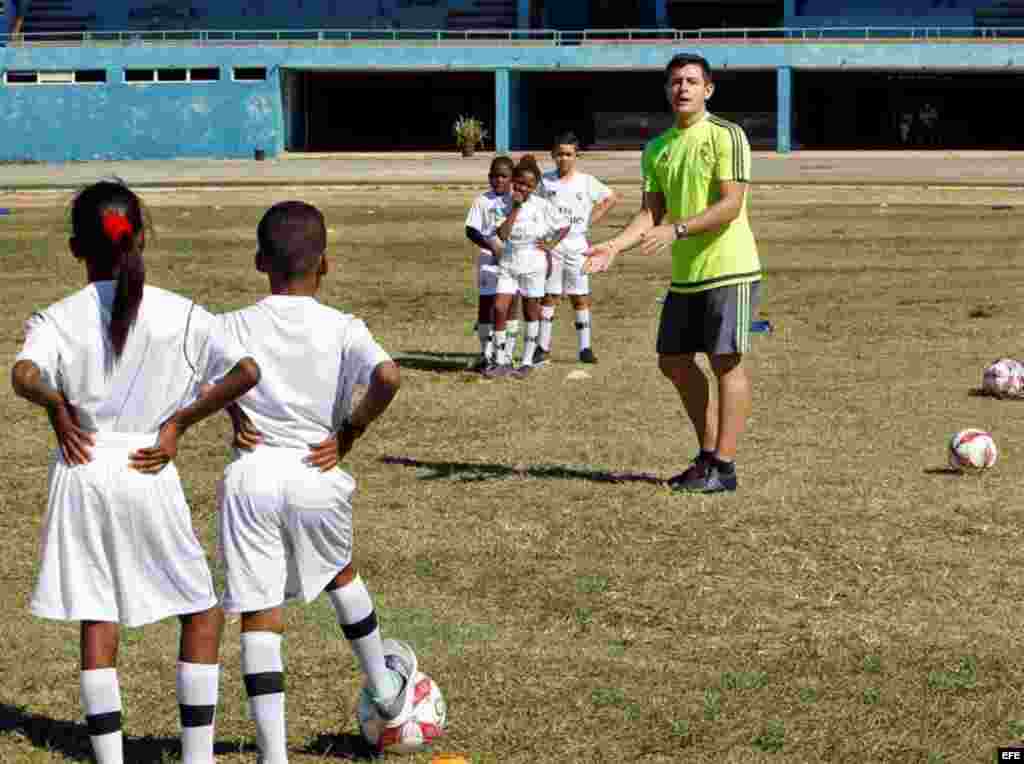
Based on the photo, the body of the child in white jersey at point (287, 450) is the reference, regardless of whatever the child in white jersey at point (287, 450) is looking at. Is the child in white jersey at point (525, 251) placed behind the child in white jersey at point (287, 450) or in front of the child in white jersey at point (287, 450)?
in front

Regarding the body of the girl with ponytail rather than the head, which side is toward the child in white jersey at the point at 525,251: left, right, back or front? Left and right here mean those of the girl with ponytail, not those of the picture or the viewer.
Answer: front

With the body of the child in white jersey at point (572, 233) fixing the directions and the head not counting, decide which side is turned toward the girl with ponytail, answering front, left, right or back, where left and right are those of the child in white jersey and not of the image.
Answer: front

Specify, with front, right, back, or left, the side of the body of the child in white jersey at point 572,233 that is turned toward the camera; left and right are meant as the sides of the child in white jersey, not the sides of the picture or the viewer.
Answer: front

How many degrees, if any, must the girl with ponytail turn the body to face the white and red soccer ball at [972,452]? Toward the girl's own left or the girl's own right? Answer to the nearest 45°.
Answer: approximately 45° to the girl's own right

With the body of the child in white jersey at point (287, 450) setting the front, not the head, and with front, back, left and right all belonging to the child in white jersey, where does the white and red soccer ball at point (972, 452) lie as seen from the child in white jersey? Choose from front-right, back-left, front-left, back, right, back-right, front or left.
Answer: front-right

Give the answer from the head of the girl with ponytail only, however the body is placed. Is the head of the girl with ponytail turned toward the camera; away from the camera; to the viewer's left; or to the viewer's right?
away from the camera

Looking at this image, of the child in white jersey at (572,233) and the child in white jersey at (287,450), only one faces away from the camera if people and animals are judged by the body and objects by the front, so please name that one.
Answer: the child in white jersey at (287,450)

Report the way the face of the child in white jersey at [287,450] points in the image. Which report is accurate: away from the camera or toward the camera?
away from the camera

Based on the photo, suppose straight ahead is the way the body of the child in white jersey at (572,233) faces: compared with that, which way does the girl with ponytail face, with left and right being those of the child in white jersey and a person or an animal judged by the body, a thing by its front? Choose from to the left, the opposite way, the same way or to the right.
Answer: the opposite way

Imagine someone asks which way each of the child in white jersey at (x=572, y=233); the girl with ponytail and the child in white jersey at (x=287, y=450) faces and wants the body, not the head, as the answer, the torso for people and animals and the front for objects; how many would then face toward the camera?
1

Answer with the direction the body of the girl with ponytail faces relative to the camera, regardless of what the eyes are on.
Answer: away from the camera

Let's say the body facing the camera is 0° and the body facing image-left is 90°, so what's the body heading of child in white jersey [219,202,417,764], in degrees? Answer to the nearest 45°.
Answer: approximately 180°

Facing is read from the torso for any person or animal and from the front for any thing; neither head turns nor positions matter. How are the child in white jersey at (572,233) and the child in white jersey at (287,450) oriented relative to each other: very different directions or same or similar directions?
very different directions

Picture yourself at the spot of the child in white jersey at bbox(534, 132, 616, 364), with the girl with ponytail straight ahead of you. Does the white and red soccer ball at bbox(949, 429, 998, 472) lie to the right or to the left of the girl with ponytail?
left
